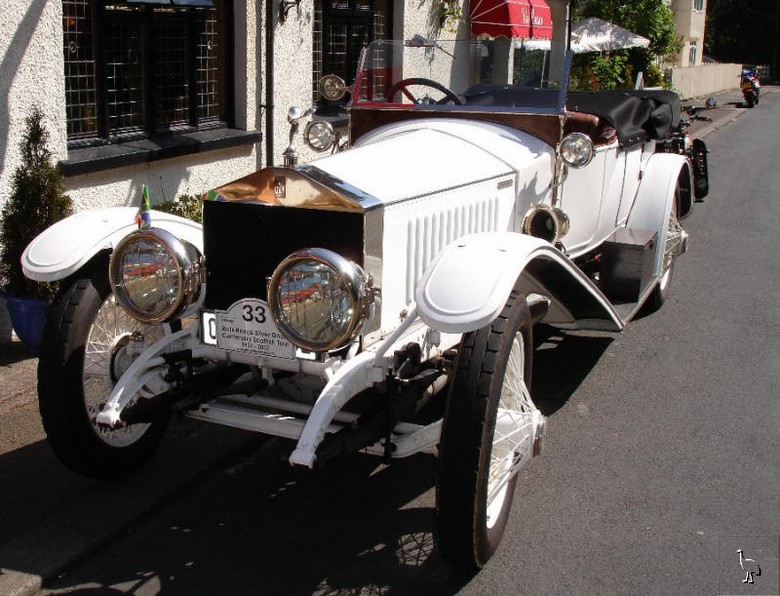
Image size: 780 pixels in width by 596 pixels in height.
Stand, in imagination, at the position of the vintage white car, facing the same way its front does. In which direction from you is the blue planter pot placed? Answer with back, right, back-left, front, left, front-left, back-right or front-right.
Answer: right

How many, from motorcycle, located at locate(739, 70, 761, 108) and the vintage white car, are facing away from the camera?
0

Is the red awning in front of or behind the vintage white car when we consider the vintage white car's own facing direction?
behind

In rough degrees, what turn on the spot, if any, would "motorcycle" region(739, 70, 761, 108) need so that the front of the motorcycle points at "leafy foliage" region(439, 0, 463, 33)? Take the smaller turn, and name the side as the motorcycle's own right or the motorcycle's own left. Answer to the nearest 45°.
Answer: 0° — it already faces it

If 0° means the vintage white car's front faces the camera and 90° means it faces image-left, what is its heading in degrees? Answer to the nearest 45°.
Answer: approximately 45°

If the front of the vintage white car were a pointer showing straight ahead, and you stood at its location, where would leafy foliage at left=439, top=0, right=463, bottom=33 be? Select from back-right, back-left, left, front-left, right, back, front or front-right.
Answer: back-right
